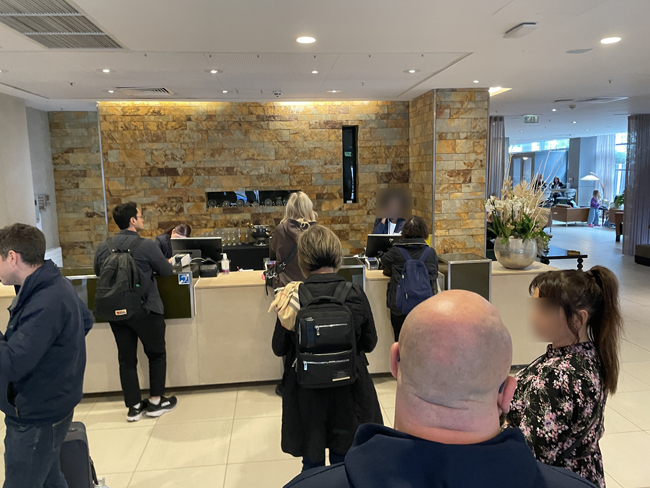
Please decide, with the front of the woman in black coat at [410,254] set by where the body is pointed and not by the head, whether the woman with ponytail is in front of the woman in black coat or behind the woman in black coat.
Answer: behind

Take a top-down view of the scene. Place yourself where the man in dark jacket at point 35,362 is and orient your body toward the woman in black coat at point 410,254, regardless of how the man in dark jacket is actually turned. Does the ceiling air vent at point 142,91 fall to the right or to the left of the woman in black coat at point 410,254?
left

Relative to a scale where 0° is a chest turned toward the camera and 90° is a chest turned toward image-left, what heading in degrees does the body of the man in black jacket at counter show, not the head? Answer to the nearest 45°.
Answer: approximately 225°

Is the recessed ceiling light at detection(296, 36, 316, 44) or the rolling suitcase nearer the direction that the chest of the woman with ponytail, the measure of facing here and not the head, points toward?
the rolling suitcase

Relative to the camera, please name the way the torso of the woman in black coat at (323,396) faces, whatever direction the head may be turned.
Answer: away from the camera

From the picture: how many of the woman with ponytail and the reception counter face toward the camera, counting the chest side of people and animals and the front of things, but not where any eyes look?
1

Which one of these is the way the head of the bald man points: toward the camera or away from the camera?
away from the camera

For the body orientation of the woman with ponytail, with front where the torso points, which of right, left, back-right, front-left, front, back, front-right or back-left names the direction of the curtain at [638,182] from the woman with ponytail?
right

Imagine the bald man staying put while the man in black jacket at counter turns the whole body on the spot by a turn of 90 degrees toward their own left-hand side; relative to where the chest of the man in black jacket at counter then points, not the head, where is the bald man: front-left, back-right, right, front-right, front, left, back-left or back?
back-left

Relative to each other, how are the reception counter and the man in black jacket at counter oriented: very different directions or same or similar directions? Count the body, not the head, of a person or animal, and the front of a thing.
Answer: very different directions

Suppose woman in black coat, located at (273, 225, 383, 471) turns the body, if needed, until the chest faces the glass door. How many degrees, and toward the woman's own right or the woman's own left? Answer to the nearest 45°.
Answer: approximately 45° to the woman's own right

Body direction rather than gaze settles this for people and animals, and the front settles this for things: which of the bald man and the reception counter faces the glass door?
the bald man

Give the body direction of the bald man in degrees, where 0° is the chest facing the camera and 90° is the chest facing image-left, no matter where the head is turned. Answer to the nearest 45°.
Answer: approximately 180°

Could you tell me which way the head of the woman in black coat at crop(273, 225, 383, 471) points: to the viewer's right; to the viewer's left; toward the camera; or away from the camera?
away from the camera

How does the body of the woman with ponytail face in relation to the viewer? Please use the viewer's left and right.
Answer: facing to the left of the viewer

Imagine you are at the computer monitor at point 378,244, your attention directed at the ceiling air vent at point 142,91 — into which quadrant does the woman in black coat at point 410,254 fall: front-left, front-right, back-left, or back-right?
back-left
